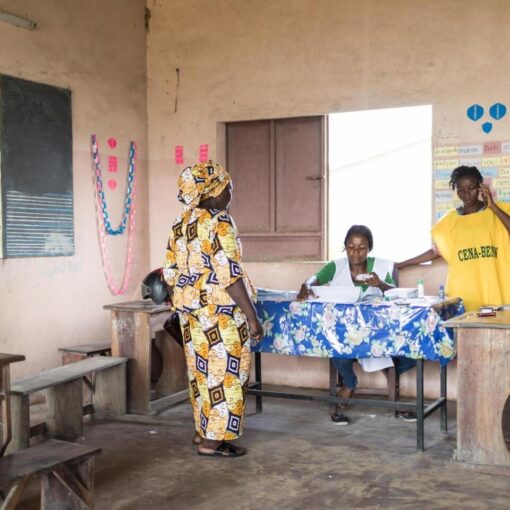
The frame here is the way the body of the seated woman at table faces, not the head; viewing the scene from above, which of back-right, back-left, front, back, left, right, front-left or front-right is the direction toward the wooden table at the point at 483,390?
front-left

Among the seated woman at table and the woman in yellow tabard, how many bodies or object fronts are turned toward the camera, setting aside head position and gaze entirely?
2

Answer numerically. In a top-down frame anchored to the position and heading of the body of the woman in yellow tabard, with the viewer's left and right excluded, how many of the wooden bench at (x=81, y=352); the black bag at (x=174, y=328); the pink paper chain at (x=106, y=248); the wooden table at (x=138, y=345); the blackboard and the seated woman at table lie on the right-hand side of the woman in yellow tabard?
6

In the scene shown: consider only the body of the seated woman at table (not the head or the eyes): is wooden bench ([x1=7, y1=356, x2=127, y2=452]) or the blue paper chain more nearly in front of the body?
the wooden bench

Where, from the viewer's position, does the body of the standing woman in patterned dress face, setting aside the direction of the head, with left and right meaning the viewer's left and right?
facing away from the viewer and to the right of the viewer

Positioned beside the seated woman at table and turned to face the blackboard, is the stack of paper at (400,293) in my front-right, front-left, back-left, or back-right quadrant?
back-left

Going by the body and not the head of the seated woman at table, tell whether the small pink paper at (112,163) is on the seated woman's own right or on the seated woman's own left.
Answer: on the seated woman's own right

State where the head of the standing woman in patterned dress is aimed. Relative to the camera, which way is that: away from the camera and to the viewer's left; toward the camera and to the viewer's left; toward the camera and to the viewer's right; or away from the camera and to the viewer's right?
away from the camera and to the viewer's right

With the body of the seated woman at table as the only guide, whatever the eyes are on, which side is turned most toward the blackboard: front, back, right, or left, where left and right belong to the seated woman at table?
right

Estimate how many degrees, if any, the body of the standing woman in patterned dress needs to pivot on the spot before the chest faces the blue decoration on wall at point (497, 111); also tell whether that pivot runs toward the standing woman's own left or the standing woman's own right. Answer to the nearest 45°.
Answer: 0° — they already face it
